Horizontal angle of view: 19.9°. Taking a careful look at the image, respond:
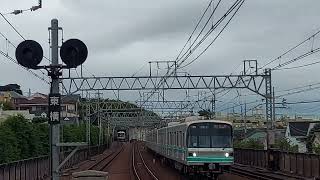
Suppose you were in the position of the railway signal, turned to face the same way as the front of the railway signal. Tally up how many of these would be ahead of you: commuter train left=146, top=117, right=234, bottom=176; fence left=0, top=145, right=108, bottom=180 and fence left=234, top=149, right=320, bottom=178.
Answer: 0

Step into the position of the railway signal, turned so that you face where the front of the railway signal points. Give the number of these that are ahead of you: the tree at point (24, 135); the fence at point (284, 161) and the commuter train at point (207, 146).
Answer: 0

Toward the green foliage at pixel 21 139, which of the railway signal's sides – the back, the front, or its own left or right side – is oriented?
back

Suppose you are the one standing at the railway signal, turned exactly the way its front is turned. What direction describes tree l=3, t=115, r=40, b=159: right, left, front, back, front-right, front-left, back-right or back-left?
back

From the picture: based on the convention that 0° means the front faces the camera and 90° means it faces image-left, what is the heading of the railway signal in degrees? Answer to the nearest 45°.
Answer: approximately 0°

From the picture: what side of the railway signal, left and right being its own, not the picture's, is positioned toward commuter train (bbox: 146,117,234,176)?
back

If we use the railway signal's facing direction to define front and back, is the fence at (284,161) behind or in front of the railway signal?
behind
